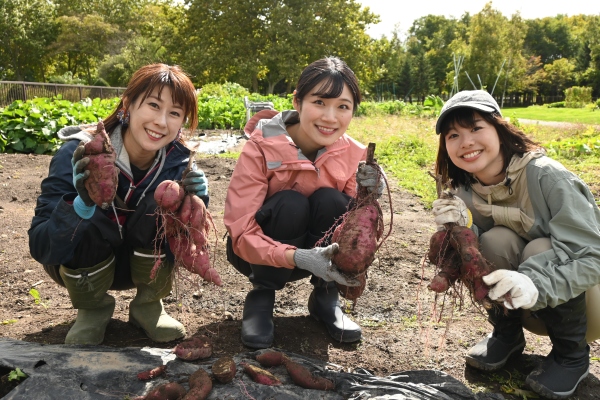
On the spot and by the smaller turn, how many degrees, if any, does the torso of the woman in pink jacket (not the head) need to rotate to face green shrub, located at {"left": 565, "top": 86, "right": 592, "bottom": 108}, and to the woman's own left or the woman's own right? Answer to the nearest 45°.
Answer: approximately 90° to the woman's own left

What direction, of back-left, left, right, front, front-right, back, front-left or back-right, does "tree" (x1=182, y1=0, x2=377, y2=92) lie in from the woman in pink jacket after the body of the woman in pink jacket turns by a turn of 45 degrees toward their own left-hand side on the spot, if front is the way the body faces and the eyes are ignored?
left

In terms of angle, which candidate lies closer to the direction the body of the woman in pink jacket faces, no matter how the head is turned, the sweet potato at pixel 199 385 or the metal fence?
the sweet potato

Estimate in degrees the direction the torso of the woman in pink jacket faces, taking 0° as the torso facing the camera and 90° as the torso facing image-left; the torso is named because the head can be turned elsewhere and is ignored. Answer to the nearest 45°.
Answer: approximately 315°

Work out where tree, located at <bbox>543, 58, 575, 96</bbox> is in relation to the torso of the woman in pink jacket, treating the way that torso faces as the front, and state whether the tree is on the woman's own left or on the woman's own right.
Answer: on the woman's own left

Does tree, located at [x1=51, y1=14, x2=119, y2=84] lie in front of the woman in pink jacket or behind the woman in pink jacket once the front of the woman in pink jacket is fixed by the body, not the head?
behind

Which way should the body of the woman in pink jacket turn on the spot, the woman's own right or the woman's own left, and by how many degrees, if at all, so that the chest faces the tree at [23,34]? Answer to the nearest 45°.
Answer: approximately 180°

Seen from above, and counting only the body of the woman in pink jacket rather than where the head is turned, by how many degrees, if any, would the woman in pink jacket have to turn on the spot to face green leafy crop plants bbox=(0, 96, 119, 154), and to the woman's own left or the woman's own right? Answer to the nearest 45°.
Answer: approximately 180°

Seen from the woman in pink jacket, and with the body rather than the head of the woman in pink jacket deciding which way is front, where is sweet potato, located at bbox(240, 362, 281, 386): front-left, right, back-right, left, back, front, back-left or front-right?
front-right

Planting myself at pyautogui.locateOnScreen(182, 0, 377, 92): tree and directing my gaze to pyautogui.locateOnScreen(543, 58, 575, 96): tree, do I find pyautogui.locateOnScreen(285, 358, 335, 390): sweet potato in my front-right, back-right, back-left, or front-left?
back-right

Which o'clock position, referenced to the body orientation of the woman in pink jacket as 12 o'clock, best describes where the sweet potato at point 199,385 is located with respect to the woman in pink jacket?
The sweet potato is roughly at 2 o'clock from the woman in pink jacket.

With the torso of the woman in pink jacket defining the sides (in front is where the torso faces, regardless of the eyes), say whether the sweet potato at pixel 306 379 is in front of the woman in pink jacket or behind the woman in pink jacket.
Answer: in front

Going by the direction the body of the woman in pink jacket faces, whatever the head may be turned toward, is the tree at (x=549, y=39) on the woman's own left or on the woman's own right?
on the woman's own left
